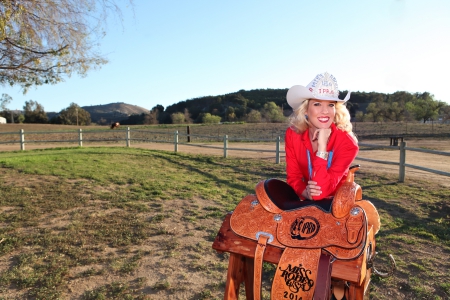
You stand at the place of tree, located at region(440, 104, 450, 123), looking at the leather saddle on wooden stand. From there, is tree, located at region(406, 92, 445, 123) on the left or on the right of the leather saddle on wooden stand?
right

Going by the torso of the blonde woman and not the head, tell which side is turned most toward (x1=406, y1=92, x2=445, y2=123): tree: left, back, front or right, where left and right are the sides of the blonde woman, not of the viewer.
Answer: back

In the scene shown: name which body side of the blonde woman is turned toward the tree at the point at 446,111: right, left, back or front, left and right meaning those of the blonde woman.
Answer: back
